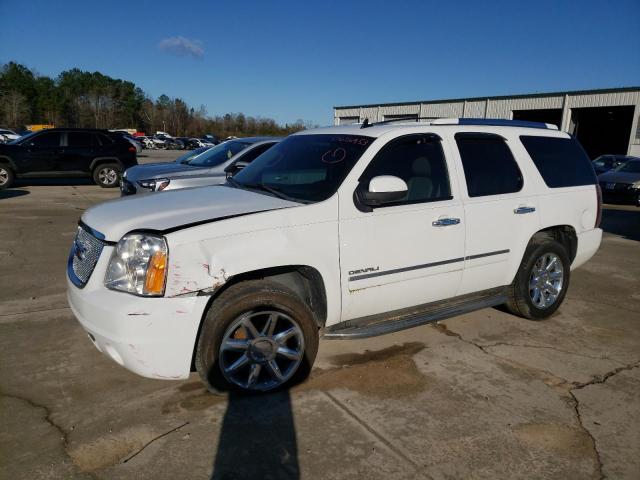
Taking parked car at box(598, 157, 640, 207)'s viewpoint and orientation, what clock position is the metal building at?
The metal building is roughly at 4 o'clock from the parked car.

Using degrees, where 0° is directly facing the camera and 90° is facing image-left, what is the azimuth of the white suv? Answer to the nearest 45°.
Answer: approximately 45°

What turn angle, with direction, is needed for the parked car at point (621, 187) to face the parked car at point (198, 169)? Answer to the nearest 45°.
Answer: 0° — it already faces it

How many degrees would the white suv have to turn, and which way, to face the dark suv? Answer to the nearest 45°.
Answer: approximately 90° to its right

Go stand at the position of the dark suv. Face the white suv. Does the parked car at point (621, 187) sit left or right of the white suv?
left

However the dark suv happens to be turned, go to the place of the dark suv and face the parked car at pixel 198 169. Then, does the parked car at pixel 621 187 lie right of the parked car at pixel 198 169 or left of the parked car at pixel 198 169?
left

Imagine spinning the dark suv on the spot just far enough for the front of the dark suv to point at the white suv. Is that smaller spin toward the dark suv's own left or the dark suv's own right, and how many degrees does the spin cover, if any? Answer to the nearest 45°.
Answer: approximately 90° to the dark suv's own left

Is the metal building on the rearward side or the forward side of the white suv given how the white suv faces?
on the rearward side

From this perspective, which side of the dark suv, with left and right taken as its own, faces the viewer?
left

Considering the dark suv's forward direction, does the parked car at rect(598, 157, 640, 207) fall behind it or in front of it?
behind

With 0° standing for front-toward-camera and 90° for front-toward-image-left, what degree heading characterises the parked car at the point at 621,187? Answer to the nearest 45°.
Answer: approximately 45°
